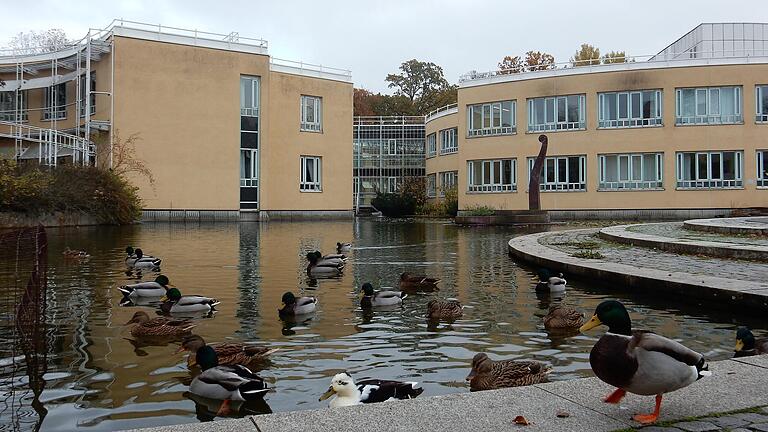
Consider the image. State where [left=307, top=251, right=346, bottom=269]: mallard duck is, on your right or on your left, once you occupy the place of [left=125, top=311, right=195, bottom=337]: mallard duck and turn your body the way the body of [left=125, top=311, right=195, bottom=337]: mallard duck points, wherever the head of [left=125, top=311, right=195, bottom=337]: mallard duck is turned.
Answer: on your right

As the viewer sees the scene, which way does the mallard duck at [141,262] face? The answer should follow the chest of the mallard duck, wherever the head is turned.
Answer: to the viewer's left

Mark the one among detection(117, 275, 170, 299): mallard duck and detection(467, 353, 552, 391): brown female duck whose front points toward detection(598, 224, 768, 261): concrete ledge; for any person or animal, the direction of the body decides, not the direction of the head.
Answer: the mallard duck

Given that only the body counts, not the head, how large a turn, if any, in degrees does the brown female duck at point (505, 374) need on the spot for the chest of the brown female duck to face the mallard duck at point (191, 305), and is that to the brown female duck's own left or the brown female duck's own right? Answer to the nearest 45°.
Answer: approximately 45° to the brown female duck's own right

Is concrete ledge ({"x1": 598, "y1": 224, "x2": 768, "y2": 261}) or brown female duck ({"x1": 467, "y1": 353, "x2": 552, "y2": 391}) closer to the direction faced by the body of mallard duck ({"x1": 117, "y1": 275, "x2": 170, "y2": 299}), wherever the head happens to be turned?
the concrete ledge

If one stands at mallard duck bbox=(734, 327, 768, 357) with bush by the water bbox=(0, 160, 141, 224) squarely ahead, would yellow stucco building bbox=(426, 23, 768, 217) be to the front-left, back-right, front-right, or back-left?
front-right

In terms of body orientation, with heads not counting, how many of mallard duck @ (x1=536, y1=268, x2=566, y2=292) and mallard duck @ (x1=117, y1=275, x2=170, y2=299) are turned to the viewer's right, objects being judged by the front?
1

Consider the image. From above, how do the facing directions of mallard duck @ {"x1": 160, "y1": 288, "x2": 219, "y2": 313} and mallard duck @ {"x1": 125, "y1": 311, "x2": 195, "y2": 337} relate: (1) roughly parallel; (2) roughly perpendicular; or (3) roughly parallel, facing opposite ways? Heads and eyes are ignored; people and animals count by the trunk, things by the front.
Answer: roughly parallel

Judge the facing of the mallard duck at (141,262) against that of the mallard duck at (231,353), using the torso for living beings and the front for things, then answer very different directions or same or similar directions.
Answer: same or similar directions

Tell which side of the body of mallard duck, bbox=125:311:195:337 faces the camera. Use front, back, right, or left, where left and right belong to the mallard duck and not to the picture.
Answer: left

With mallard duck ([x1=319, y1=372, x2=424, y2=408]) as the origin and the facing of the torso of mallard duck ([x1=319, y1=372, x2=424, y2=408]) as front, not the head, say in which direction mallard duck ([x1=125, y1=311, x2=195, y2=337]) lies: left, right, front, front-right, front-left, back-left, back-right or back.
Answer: front-right

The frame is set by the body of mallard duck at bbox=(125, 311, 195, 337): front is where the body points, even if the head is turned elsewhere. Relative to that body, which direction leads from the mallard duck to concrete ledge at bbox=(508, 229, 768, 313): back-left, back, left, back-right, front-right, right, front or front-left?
back

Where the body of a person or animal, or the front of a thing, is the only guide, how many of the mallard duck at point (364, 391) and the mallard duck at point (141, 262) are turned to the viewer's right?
0

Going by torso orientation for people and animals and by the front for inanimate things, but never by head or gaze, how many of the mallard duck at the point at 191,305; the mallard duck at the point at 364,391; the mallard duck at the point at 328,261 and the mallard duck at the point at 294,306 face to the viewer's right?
0

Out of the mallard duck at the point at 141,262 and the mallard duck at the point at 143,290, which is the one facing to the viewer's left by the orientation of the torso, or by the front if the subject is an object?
the mallard duck at the point at 141,262

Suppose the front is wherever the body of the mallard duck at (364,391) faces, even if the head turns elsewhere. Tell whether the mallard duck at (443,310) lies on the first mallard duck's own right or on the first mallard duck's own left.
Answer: on the first mallard duck's own right

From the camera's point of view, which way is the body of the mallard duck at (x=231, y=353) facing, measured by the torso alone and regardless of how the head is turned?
to the viewer's left

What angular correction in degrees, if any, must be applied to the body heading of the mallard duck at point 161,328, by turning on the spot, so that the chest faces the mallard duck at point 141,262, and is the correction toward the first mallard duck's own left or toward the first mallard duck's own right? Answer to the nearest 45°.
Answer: approximately 90° to the first mallard duck's own right
